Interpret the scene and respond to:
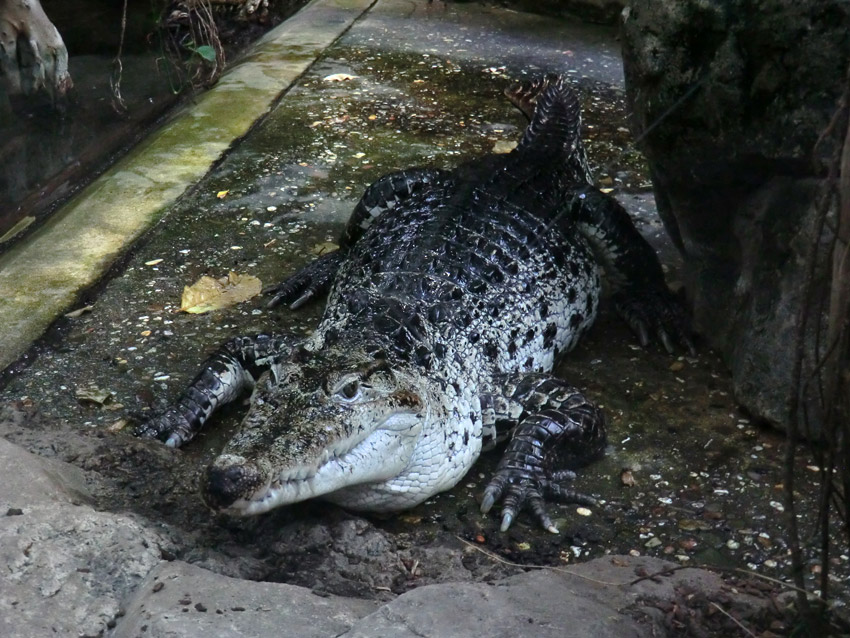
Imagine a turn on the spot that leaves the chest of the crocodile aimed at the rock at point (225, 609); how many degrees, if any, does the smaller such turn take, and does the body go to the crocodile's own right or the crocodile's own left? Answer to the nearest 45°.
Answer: approximately 45° to the crocodile's own left

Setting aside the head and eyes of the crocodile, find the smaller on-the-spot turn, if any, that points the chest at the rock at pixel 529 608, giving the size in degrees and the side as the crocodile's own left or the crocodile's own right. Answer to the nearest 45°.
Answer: approximately 45° to the crocodile's own left

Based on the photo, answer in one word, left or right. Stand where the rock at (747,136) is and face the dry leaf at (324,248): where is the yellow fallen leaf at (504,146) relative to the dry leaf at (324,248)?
right

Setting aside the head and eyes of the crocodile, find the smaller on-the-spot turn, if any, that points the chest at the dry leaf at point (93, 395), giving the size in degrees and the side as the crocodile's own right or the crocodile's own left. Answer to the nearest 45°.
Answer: approximately 45° to the crocodile's own right

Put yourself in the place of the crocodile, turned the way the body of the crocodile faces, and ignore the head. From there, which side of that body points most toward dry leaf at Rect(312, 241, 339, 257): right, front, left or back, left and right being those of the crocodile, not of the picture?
right

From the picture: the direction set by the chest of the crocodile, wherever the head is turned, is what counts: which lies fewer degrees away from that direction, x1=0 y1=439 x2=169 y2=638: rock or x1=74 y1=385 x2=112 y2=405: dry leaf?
the rock

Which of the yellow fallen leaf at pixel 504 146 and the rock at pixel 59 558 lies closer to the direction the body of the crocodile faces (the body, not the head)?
the rock

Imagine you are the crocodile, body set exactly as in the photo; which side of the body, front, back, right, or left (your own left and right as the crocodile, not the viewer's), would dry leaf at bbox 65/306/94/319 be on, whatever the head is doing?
right

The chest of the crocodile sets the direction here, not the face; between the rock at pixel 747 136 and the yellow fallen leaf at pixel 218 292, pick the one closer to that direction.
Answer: the yellow fallen leaf

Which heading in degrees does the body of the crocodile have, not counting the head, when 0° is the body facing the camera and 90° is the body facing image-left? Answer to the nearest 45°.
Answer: approximately 45°

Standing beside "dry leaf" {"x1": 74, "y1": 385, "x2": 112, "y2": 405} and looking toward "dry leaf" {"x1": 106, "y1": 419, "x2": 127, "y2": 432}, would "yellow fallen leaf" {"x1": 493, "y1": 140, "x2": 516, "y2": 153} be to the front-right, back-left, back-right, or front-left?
back-left

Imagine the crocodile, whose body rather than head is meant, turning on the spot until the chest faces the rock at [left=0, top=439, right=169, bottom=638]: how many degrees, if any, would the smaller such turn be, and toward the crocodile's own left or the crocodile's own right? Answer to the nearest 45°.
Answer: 0° — it already faces it
